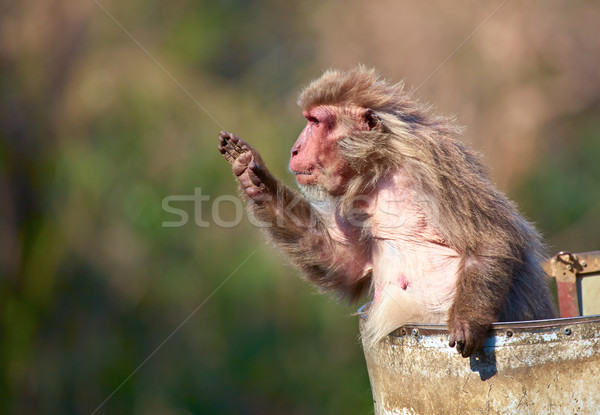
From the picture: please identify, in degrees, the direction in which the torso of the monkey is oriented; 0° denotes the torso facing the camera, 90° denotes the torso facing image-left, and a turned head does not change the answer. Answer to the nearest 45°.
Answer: approximately 45°
